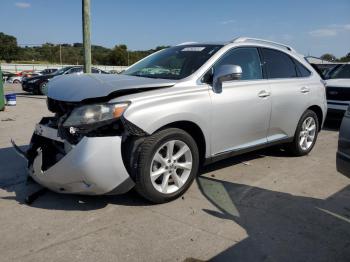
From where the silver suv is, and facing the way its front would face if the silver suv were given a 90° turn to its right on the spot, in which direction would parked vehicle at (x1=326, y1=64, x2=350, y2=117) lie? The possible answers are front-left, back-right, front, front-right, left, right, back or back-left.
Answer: right

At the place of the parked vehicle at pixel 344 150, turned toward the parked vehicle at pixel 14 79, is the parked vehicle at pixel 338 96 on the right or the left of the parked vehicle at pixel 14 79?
right

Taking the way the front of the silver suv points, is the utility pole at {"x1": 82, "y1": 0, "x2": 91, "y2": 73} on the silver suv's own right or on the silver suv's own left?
on the silver suv's own right

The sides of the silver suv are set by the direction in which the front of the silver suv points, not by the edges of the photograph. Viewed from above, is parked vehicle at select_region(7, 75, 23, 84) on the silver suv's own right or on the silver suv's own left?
on the silver suv's own right

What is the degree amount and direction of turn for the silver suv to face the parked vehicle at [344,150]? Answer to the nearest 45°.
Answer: approximately 135° to its left

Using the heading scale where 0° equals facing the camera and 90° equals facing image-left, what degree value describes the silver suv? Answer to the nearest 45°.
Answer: approximately 45°
